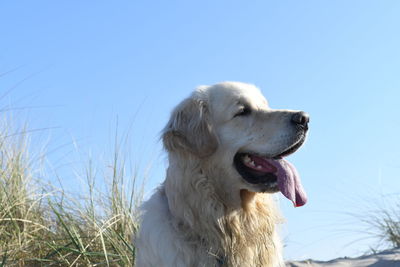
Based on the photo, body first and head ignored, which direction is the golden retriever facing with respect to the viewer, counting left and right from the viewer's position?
facing the viewer and to the right of the viewer
